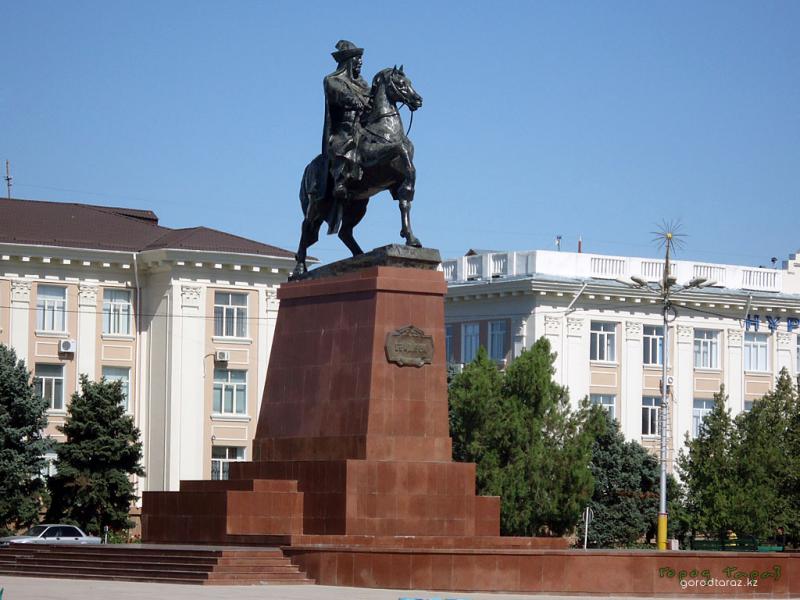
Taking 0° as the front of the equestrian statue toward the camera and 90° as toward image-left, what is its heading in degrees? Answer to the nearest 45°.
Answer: approximately 315°

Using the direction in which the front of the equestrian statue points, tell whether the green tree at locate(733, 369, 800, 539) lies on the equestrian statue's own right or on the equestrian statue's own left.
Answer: on the equestrian statue's own left

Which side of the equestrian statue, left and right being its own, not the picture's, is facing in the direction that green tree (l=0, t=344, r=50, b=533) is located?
back

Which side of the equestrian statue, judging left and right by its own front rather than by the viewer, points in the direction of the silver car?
back

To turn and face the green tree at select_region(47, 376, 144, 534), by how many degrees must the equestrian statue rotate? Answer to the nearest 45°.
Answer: approximately 135° to its left
